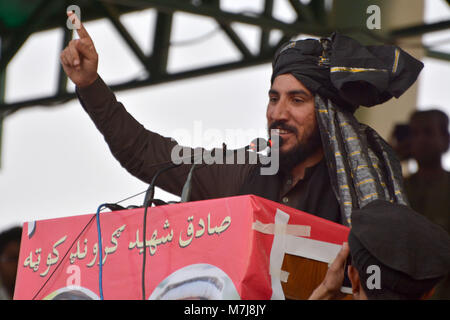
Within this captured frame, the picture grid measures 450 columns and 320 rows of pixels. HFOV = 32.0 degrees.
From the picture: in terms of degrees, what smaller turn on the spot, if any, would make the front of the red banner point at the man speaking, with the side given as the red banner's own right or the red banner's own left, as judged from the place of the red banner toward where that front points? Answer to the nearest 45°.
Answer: approximately 180°

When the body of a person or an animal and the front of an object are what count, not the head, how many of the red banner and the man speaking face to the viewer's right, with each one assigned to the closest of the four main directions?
0

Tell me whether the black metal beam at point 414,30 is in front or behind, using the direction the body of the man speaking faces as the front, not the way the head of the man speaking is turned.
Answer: behind

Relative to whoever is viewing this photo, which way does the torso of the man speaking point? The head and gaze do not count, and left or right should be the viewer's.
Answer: facing the viewer and to the left of the viewer

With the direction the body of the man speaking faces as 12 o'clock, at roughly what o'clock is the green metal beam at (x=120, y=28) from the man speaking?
The green metal beam is roughly at 4 o'clock from the man speaking.

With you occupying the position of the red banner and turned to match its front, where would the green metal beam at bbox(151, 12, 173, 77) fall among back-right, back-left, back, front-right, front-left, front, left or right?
back-right

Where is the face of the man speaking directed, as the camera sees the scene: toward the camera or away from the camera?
toward the camera

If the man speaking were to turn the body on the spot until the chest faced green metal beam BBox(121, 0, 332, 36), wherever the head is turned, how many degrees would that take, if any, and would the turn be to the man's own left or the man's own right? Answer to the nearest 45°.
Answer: approximately 135° to the man's own right

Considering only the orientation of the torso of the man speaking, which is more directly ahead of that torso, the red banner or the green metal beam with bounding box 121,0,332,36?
the red banner

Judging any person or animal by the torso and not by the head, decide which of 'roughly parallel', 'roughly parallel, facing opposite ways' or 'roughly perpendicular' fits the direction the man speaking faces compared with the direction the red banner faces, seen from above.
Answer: roughly parallel
